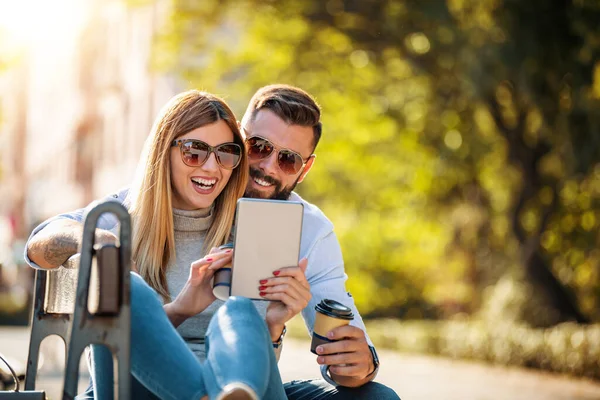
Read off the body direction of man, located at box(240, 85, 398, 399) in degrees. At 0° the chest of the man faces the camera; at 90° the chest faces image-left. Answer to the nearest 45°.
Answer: approximately 45°

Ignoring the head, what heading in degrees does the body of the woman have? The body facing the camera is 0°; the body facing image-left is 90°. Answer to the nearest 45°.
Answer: approximately 315°

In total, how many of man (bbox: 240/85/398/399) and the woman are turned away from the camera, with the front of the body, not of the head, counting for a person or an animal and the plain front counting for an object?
0

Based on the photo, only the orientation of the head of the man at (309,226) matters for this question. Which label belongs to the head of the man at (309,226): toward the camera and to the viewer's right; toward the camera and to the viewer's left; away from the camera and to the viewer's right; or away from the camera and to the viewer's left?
toward the camera and to the viewer's left
